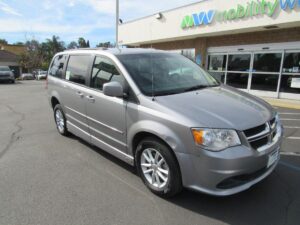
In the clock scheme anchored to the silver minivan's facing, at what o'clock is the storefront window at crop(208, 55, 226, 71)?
The storefront window is roughly at 8 o'clock from the silver minivan.

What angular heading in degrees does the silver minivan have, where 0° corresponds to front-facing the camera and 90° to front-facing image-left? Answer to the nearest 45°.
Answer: approximately 315°

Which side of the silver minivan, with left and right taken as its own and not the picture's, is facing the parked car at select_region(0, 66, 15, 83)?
back

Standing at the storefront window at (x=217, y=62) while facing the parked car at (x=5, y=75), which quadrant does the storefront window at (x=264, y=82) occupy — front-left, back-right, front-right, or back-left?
back-left

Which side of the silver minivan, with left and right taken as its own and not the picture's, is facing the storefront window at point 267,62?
left
